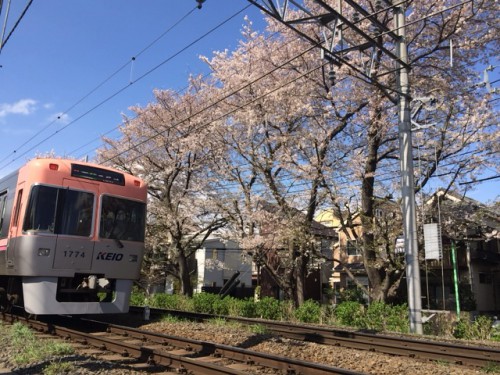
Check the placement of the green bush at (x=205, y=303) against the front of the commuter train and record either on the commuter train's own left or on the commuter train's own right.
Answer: on the commuter train's own left

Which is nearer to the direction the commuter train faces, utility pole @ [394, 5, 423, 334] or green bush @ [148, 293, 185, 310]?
the utility pole

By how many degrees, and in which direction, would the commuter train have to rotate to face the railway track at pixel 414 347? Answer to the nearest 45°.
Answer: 0° — it already faces it

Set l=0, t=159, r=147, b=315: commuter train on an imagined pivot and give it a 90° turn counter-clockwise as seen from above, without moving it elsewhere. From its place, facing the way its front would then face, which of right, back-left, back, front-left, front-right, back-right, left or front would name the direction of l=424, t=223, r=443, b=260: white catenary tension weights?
front-right

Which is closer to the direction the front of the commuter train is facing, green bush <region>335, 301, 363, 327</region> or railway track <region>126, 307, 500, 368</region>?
the railway track

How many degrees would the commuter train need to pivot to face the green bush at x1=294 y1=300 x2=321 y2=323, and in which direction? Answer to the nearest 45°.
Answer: approximately 45° to its left

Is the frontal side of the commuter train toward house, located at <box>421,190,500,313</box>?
no

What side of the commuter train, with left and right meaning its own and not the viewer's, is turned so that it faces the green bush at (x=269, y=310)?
left

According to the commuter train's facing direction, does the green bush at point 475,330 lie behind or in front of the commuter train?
in front

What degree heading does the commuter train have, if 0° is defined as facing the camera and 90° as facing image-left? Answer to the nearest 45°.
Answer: approximately 315°

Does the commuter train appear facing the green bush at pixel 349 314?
no

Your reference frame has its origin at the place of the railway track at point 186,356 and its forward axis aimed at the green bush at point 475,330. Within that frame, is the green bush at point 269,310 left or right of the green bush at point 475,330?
left

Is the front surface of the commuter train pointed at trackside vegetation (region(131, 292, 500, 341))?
no

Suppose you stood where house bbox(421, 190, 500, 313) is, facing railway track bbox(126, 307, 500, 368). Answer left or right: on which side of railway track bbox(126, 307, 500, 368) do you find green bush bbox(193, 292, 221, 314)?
right

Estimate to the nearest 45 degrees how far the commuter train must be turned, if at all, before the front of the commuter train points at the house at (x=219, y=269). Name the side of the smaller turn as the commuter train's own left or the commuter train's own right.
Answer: approximately 90° to the commuter train's own left

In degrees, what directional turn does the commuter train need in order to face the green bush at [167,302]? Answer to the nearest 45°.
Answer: approximately 90° to its left

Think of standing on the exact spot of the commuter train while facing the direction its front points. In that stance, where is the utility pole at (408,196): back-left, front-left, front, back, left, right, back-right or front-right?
front-left
